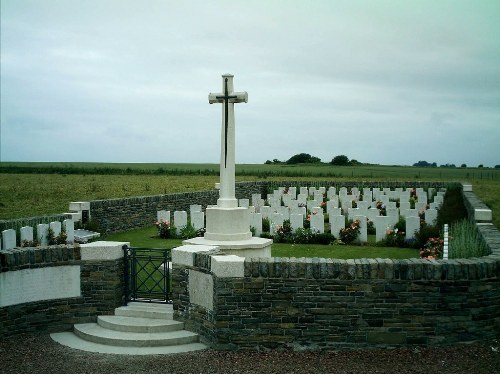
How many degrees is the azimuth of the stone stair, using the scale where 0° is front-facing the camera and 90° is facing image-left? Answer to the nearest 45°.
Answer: approximately 0°

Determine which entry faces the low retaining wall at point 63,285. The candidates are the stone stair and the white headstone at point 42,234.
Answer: the white headstone

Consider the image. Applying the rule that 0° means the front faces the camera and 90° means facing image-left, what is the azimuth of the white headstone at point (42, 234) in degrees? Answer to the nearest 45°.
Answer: approximately 0°

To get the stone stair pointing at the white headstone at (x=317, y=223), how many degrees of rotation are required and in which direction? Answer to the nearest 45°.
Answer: approximately 135° to its left

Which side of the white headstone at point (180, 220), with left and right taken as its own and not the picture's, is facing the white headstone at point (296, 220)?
left
